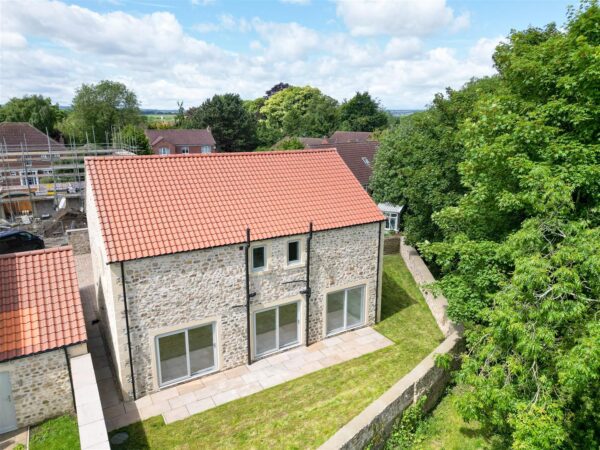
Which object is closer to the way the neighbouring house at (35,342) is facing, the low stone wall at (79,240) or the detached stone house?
the detached stone house

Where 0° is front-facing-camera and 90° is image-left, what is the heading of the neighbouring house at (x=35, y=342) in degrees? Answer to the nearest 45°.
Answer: approximately 315°

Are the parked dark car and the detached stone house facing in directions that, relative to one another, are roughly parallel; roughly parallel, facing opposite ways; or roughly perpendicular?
roughly perpendicular

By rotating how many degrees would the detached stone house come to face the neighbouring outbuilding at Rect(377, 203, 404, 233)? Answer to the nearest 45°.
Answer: approximately 90° to its left

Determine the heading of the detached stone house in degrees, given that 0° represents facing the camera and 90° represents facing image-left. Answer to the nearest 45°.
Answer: approximately 315°

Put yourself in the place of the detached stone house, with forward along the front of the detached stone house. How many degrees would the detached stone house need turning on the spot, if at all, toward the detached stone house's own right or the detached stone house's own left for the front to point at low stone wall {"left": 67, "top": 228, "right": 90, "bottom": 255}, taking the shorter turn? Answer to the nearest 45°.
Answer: approximately 180°
